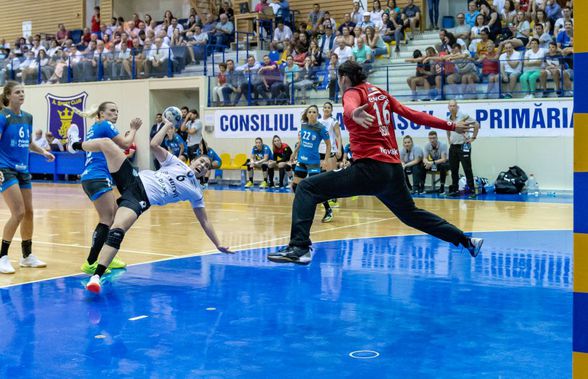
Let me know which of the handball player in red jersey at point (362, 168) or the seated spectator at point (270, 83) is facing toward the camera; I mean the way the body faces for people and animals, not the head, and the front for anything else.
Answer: the seated spectator

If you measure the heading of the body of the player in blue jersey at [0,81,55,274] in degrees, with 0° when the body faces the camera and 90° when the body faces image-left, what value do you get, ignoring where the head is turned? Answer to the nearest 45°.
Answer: approximately 315°

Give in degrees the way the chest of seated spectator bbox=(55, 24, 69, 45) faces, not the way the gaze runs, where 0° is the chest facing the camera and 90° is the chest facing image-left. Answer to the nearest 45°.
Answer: approximately 45°

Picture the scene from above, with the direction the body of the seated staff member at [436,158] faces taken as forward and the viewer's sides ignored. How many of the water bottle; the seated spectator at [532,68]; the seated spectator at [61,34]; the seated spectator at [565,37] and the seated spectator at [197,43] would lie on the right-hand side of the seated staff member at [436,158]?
2

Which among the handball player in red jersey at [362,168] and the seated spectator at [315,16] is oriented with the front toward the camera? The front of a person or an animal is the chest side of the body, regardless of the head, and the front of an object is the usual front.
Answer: the seated spectator

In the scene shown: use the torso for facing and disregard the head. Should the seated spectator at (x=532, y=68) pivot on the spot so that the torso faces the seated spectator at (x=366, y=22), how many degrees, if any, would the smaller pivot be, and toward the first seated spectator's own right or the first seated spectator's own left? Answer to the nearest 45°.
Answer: approximately 90° to the first seated spectator's own right

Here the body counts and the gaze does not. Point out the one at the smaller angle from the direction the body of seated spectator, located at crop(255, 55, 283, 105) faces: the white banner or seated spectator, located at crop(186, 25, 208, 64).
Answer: the white banner

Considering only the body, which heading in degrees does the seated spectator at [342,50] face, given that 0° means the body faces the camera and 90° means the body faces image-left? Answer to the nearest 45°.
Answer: approximately 45°

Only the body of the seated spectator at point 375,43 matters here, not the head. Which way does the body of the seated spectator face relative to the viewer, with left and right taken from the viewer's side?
facing the viewer and to the left of the viewer

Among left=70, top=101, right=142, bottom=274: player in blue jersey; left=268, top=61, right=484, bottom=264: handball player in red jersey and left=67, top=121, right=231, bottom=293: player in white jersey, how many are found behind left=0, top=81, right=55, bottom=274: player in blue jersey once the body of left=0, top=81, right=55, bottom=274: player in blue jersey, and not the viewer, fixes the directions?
0

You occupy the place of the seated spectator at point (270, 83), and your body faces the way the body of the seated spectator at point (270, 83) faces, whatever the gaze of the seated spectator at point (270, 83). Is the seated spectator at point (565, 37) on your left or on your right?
on your left

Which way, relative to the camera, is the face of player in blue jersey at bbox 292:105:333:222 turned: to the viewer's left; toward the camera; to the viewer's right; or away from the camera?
toward the camera

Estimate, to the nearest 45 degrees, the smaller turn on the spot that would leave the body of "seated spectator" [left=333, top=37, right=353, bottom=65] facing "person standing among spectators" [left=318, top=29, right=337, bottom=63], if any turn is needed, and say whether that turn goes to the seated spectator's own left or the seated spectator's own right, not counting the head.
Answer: approximately 135° to the seated spectator's own right

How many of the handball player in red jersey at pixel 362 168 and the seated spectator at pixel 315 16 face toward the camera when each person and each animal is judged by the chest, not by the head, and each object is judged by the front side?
1

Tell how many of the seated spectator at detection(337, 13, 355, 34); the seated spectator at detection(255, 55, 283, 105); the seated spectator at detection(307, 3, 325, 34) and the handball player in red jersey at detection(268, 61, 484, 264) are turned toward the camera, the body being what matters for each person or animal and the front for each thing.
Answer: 3
